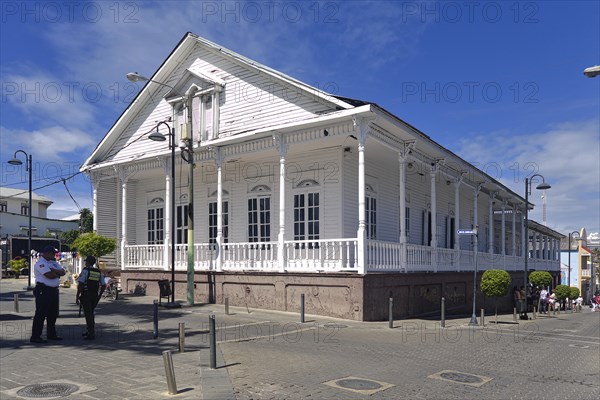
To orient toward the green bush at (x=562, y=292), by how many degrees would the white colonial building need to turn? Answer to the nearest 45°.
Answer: approximately 180°

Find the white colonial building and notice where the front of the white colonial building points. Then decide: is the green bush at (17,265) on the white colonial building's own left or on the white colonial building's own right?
on the white colonial building's own right

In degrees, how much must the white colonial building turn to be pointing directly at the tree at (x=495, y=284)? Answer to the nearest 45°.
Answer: approximately 135° to its left

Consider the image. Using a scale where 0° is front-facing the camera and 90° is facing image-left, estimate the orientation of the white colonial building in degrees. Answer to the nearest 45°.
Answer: approximately 45°
